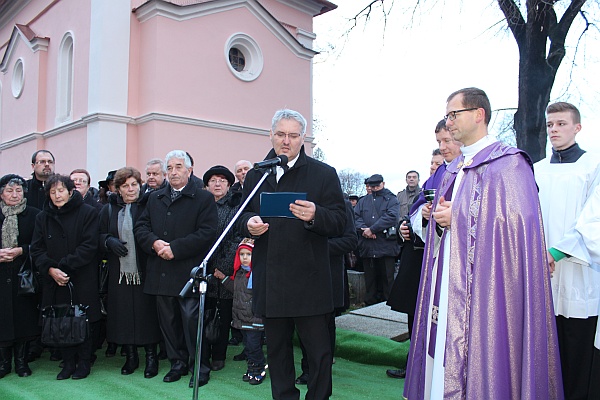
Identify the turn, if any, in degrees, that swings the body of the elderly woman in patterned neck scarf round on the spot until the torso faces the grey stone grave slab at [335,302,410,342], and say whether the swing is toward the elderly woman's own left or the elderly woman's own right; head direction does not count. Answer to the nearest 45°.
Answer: approximately 90° to the elderly woman's own left

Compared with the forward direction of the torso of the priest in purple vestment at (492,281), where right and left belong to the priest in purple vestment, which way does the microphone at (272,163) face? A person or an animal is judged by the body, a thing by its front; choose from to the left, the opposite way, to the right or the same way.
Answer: the opposite way

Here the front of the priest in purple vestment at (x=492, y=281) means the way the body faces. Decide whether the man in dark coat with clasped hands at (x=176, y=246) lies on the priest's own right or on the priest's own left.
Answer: on the priest's own right

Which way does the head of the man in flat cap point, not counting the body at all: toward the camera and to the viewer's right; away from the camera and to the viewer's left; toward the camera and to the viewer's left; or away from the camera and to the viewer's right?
toward the camera and to the viewer's left

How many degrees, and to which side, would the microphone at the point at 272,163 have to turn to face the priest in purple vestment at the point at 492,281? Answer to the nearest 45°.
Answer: approximately 45° to its right

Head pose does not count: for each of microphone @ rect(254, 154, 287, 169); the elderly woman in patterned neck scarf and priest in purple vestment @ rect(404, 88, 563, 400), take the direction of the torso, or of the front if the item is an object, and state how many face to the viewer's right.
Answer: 1

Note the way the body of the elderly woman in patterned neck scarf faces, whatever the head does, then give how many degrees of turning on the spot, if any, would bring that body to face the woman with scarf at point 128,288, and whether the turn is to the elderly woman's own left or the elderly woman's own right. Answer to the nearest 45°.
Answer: approximately 45° to the elderly woman's own left

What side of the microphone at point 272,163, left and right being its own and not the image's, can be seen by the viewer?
right

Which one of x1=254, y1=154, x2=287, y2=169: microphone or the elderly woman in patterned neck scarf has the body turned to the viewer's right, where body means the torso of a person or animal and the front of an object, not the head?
the microphone

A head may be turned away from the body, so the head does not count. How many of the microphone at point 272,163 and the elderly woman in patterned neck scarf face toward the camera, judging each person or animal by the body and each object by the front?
1

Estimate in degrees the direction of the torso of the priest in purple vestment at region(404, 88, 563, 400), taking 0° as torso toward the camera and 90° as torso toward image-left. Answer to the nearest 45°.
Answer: approximately 45°

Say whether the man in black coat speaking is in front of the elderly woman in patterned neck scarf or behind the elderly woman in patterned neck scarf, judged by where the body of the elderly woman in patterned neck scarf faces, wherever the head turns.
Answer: in front
